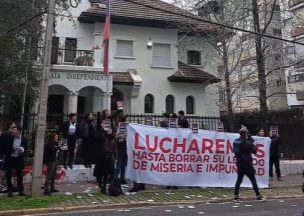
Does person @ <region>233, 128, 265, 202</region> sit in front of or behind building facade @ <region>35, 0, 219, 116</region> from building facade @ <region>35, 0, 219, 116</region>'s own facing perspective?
in front

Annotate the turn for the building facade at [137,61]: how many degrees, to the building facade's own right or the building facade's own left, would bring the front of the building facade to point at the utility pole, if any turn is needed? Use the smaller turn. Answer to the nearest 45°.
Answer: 0° — it already faces it

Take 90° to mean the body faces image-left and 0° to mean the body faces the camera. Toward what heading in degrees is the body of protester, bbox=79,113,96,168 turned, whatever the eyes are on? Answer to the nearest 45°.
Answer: approximately 315°

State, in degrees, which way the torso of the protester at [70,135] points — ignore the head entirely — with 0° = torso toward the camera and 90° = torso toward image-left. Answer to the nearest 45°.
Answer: approximately 315°

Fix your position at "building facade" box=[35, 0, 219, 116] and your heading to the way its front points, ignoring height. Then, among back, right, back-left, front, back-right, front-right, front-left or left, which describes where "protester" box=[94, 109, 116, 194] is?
front

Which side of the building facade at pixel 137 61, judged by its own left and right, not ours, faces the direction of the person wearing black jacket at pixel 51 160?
front

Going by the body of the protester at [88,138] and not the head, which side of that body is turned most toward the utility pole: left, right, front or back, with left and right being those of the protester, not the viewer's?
right

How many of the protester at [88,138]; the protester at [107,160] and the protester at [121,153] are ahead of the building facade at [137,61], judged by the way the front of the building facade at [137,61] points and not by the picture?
3

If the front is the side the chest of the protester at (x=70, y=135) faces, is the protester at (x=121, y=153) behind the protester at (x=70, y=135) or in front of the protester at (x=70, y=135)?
in front

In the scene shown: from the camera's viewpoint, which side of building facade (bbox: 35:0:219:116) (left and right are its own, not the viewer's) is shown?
front

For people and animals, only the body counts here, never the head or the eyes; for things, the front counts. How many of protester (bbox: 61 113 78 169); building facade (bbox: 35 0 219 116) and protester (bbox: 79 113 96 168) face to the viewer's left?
0

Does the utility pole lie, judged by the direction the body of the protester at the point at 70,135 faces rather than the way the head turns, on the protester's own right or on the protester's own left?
on the protester's own right

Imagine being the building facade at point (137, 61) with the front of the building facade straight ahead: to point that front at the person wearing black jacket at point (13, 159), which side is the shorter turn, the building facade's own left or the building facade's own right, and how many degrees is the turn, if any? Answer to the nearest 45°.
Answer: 0° — it already faces them

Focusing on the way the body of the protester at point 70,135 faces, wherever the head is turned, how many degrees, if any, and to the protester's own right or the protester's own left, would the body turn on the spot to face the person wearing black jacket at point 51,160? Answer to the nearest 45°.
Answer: approximately 45° to the protester's own right
